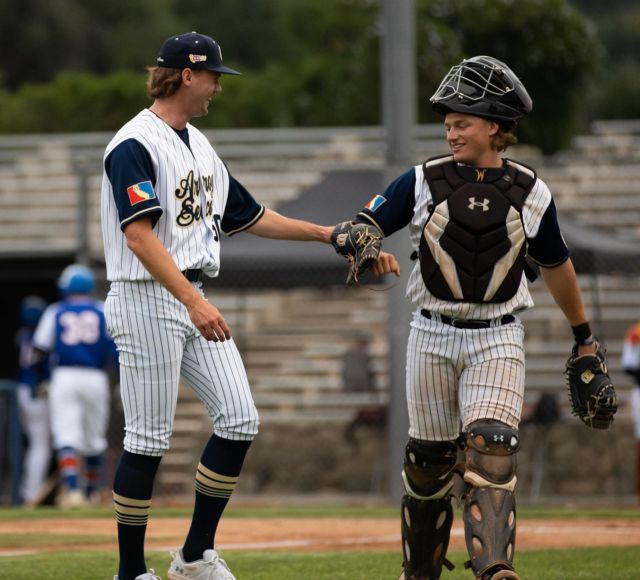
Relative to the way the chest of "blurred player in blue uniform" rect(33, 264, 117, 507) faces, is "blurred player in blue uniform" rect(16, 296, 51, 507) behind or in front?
in front

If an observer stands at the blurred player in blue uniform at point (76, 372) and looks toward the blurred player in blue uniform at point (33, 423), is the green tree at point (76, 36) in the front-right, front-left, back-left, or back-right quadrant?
front-right

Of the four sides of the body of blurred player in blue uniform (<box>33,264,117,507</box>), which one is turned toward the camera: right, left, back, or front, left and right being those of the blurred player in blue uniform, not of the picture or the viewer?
back

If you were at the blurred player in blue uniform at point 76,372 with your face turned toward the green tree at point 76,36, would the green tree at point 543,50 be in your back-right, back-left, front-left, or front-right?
front-right

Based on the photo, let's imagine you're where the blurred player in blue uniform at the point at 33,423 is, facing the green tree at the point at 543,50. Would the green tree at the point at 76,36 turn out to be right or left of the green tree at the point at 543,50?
left

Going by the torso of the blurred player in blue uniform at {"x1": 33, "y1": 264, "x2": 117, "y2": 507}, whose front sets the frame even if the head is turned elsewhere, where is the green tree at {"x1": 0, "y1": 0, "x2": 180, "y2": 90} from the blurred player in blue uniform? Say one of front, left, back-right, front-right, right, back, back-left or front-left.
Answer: front

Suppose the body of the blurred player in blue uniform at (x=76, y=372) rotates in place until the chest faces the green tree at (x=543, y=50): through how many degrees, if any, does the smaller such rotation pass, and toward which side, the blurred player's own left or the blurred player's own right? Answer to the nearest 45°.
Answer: approximately 45° to the blurred player's own right

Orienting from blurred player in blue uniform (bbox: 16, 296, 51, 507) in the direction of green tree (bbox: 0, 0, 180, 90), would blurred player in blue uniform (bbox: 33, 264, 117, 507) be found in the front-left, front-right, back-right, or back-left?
back-right
